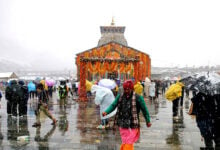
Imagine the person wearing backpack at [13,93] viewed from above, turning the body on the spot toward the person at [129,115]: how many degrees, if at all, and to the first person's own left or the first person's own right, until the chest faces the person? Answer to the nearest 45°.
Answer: approximately 180°

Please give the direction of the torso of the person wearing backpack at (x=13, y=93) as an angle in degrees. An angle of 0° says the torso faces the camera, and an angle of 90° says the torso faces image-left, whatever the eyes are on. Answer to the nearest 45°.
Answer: approximately 180°

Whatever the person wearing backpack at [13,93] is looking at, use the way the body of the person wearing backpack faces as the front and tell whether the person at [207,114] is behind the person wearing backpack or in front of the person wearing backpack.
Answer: behind
